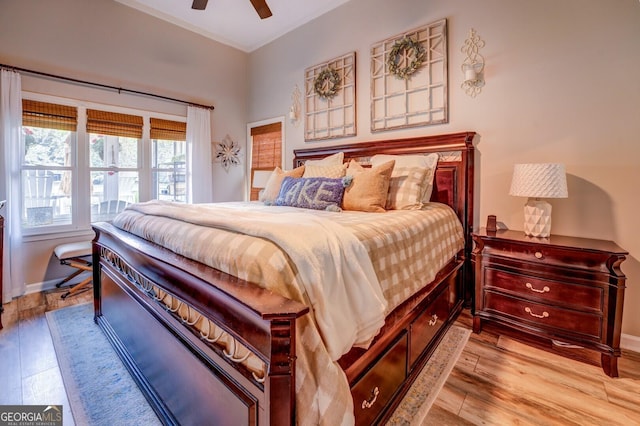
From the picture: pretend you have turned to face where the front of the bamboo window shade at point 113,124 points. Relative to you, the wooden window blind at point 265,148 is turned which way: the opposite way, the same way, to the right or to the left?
to the right

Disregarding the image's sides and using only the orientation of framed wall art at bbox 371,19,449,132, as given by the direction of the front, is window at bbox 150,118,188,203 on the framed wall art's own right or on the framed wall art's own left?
on the framed wall art's own right

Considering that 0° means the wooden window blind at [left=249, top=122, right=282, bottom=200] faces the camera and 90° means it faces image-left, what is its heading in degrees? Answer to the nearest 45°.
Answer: approximately 45°

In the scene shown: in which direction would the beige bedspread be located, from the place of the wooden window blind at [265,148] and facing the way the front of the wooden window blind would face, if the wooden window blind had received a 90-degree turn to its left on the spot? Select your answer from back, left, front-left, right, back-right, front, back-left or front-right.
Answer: front-right

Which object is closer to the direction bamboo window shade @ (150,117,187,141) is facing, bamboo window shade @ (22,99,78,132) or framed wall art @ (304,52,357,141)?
the framed wall art

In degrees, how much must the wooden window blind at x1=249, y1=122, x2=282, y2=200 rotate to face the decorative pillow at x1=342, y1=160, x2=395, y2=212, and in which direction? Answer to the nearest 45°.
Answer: approximately 45° to its left

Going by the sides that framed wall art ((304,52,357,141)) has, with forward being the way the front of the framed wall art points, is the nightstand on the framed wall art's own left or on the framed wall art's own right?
on the framed wall art's own left

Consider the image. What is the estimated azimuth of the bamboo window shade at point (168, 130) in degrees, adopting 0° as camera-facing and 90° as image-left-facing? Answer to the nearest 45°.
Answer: approximately 315°

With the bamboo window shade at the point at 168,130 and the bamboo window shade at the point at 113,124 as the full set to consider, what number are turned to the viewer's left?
0

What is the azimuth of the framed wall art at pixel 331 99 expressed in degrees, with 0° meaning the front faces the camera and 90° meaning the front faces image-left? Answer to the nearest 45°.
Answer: approximately 45°

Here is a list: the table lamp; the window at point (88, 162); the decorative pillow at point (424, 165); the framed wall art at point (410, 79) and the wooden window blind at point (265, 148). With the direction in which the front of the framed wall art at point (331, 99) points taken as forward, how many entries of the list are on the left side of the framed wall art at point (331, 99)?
3

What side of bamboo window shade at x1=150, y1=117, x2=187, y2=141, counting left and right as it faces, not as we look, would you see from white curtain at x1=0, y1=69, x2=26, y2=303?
right

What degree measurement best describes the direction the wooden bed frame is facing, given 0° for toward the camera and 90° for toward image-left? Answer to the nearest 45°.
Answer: approximately 45°

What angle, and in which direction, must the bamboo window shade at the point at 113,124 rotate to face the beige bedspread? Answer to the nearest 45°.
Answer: approximately 45° to its right

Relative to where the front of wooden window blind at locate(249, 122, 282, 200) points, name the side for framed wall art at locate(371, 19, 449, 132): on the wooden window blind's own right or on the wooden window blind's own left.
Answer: on the wooden window blind's own left
